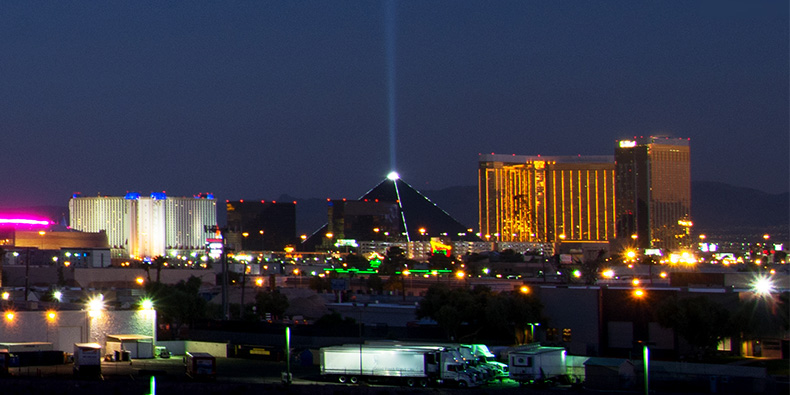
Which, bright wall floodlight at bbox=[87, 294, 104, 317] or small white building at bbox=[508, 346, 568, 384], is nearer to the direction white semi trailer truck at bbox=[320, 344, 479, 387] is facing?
the small white building

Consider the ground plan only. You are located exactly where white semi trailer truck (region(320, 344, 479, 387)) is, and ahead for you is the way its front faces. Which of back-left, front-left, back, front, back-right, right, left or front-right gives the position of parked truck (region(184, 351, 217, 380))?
back

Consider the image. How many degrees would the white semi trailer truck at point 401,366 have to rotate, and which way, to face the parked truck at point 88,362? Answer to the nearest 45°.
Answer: approximately 180°

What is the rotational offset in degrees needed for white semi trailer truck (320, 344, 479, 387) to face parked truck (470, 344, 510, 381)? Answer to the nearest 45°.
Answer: approximately 45° to its left

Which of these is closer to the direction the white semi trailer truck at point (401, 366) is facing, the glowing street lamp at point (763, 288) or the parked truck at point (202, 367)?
the glowing street lamp

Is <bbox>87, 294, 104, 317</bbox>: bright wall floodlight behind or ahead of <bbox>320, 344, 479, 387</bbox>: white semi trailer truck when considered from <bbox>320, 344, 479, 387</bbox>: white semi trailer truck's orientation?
behind

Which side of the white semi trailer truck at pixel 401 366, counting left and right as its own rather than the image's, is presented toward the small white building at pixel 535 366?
front

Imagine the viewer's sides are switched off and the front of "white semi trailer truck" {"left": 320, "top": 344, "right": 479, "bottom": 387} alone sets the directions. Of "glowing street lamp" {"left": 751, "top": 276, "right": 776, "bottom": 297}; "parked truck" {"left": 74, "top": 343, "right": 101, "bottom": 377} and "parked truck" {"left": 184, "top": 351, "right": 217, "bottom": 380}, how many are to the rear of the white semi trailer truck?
2

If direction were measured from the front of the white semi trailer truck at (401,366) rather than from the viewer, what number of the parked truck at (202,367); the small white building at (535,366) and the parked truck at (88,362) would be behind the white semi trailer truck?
2

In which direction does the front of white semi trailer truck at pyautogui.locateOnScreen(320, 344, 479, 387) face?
to the viewer's right

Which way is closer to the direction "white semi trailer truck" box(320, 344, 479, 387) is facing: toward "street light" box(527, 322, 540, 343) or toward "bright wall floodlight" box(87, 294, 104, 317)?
the street light
